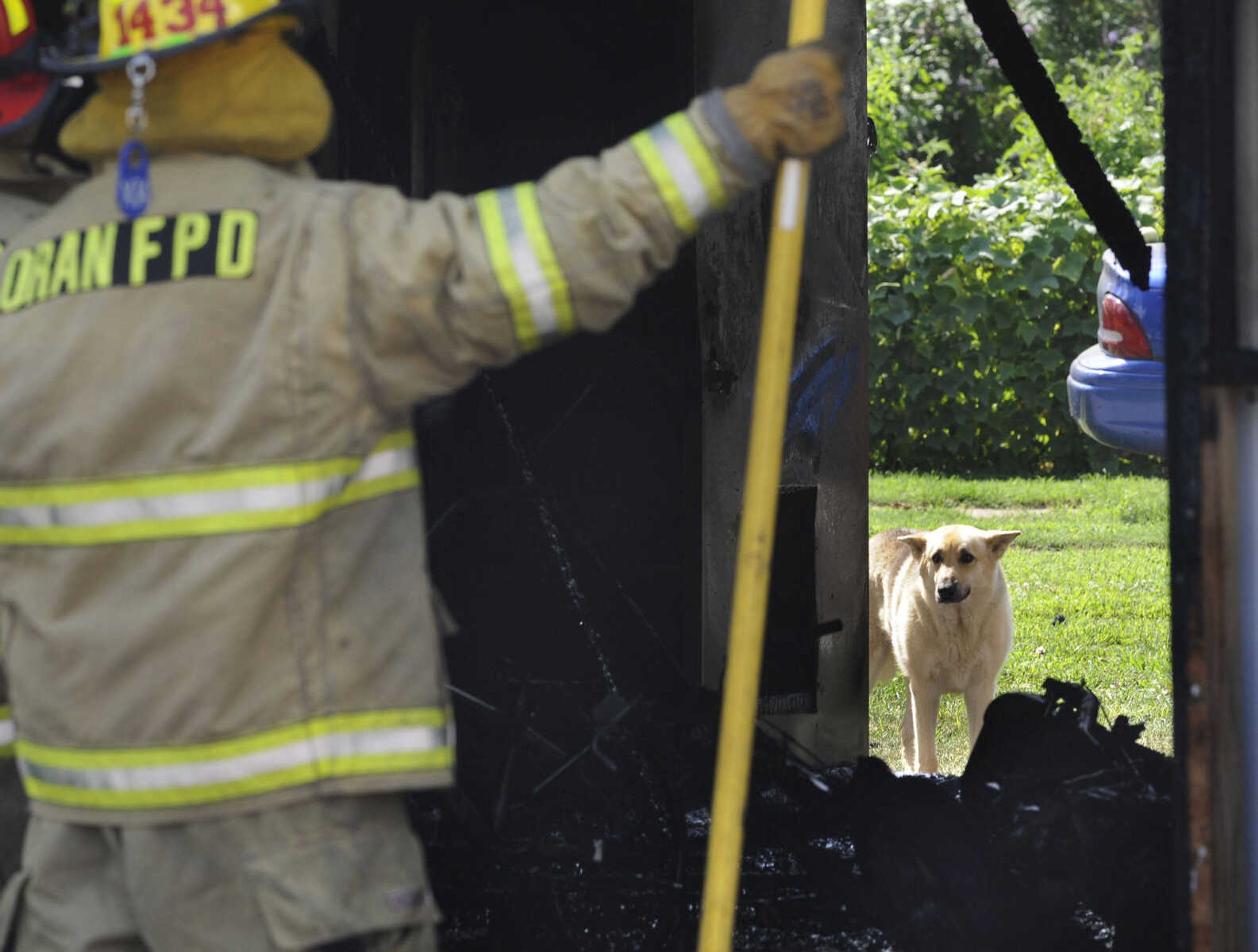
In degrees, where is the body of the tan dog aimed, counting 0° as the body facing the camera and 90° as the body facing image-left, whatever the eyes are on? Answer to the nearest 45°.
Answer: approximately 315°

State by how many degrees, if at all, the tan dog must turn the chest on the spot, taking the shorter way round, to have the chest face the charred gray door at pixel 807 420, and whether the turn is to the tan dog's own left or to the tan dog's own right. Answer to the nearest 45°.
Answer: approximately 45° to the tan dog's own right

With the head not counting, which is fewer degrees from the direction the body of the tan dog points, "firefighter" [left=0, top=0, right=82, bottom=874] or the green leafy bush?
the firefighter

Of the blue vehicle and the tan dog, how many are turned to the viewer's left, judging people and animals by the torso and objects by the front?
0

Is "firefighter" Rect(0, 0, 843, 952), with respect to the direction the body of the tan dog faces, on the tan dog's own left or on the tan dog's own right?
on the tan dog's own right

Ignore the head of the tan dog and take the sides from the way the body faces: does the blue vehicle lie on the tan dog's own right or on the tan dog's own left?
on the tan dog's own left

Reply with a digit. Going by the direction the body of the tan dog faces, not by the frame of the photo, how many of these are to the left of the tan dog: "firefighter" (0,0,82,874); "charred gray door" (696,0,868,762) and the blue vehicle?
1

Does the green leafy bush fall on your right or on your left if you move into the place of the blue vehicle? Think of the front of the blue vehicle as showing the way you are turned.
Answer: on your left

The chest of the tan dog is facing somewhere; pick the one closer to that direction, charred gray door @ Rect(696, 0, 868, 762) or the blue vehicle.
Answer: the charred gray door
